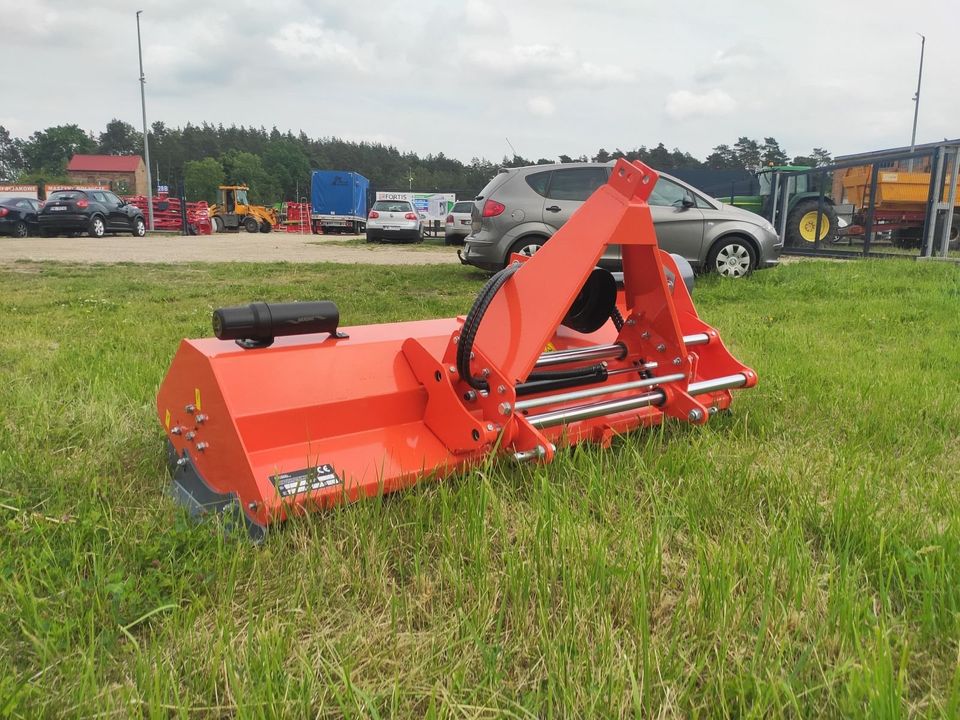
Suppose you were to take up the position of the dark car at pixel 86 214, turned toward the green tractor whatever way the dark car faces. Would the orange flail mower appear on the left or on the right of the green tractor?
right

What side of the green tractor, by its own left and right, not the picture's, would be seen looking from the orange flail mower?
left

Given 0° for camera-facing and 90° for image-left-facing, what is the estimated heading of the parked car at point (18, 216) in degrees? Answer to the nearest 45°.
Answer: approximately 225°

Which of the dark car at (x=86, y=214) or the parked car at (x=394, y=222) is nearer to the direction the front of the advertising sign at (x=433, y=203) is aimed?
the parked car

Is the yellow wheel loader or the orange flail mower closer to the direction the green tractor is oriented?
the yellow wheel loader

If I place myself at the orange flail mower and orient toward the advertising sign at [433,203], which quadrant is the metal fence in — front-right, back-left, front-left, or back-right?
front-right

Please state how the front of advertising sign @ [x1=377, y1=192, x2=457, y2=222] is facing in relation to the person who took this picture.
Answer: facing the viewer

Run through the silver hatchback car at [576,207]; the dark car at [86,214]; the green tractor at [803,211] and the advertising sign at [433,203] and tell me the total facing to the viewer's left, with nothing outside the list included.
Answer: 1

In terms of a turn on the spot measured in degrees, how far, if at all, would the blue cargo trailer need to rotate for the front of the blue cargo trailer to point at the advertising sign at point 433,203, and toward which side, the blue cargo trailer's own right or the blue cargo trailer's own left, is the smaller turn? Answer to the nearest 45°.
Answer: approximately 90° to the blue cargo trailer's own right

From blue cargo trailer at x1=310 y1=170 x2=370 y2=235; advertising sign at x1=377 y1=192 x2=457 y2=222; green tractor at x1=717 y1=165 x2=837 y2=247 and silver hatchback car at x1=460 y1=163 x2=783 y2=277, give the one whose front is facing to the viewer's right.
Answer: the silver hatchback car

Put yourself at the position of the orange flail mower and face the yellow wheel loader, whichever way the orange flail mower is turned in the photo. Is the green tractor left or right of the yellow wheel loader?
right

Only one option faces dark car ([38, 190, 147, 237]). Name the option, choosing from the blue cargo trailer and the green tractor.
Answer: the green tractor

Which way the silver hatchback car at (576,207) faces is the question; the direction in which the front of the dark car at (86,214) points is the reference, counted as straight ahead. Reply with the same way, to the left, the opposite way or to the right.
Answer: to the right

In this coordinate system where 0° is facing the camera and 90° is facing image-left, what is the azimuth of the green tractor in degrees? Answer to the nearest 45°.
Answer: approximately 90°

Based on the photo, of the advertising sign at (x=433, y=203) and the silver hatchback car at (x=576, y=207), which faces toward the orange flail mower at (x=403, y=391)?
the advertising sign

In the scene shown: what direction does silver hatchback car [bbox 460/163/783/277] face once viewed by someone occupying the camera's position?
facing to the right of the viewer
